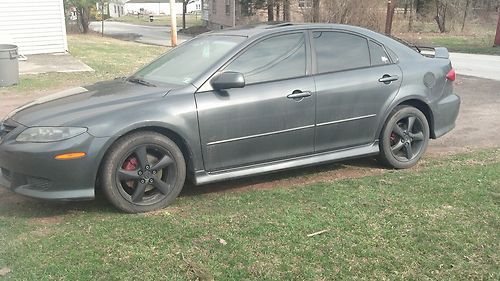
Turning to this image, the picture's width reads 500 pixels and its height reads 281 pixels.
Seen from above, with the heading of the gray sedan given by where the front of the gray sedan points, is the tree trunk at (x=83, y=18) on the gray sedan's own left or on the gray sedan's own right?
on the gray sedan's own right

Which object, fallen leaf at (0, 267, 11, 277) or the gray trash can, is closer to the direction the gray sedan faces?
the fallen leaf

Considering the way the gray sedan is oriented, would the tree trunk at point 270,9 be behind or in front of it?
behind

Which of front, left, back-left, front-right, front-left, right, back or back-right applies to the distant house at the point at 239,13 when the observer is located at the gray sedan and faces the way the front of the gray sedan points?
back-right

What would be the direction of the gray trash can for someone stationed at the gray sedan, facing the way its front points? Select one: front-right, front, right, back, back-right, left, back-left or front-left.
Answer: right

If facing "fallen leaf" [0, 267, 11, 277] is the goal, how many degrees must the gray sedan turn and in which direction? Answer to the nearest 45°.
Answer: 0° — it already faces it

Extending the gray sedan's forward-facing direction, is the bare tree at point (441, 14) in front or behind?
behind

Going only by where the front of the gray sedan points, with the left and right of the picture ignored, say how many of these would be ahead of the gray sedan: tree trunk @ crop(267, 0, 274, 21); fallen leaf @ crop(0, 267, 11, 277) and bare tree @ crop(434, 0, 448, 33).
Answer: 1

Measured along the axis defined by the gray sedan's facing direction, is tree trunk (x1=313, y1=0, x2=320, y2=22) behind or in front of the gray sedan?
behind

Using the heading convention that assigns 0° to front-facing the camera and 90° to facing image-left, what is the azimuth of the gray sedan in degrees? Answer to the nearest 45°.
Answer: approximately 45°
